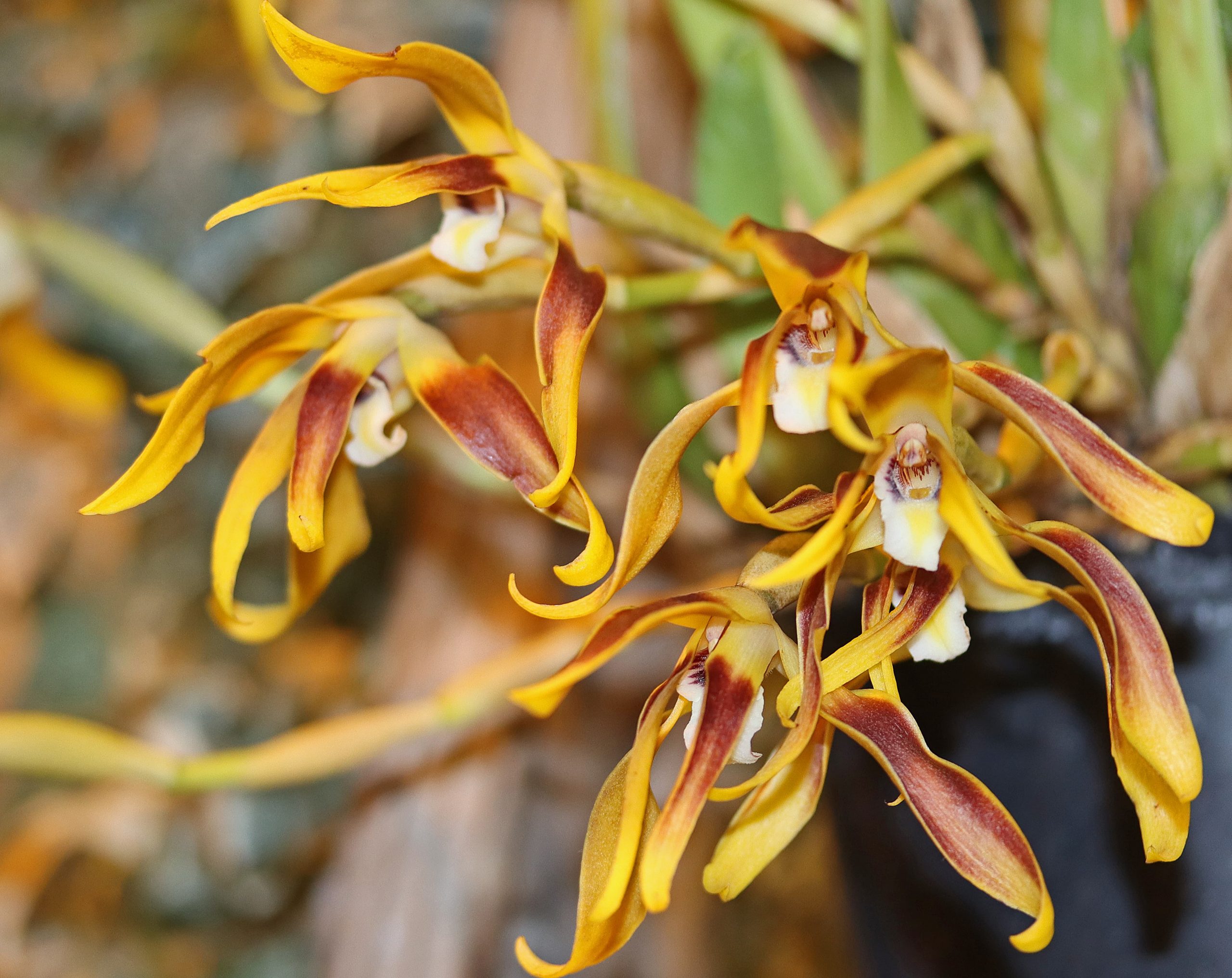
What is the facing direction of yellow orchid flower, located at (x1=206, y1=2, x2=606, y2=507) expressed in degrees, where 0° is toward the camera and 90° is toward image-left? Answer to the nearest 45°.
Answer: approximately 90°
